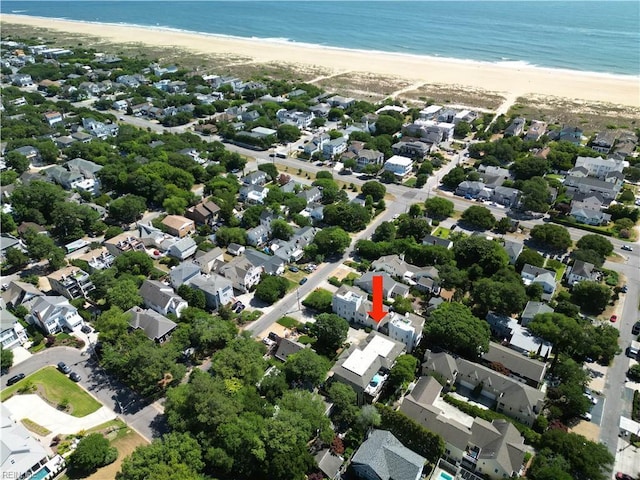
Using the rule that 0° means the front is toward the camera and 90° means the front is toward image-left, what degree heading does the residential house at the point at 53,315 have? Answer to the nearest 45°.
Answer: approximately 315°

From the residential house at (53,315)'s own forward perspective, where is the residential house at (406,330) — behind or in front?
in front

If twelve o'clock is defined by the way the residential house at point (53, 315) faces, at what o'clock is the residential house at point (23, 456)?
the residential house at point (23, 456) is roughly at 2 o'clock from the residential house at point (53, 315).

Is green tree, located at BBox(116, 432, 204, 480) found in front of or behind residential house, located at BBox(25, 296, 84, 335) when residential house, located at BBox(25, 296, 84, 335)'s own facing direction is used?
in front

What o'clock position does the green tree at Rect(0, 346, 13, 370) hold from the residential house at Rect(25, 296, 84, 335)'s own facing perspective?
The green tree is roughly at 3 o'clock from the residential house.
